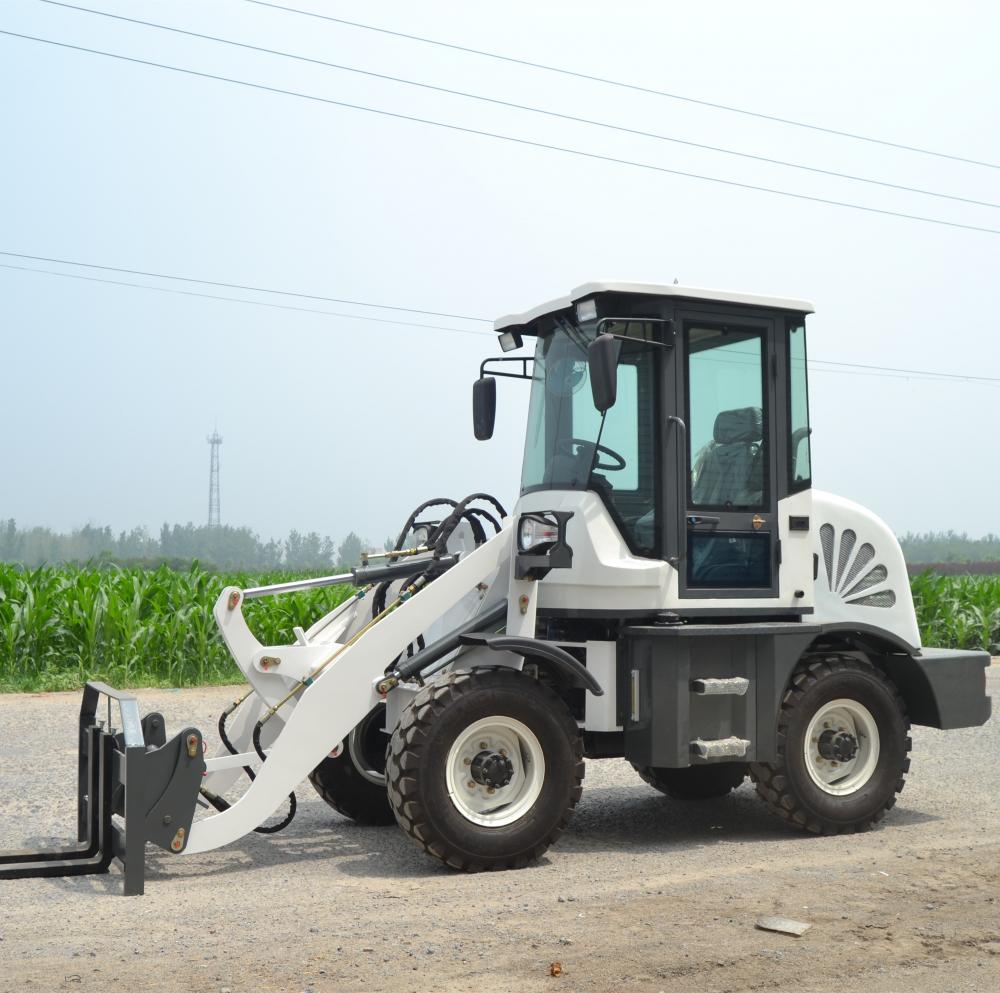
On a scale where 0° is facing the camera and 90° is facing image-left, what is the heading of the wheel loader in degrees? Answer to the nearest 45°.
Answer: approximately 45°
